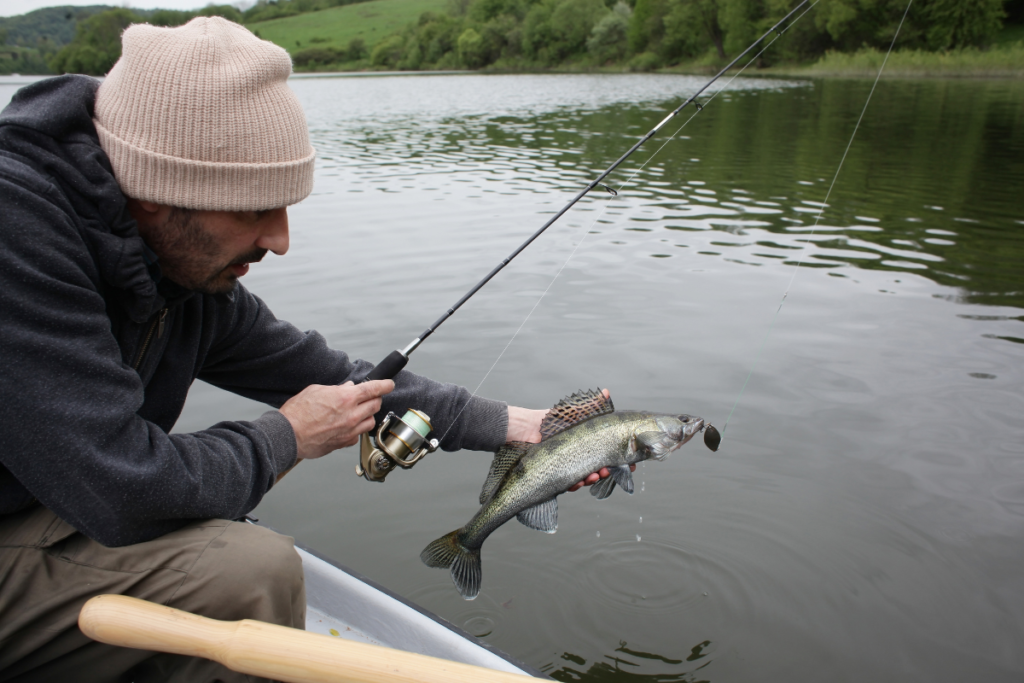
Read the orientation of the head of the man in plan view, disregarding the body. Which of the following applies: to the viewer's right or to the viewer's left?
to the viewer's right

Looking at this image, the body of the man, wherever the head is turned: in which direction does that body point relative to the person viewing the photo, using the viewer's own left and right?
facing to the right of the viewer

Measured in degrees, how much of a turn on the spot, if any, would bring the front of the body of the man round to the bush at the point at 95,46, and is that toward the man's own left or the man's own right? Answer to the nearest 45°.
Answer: approximately 90° to the man's own left
